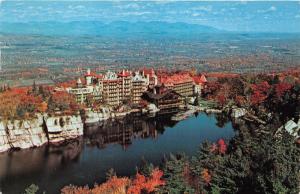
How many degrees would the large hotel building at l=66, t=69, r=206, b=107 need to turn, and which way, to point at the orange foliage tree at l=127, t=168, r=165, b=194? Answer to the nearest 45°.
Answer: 0° — it already faces it

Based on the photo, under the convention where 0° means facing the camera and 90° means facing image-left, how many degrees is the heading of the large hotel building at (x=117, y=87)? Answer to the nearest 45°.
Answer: approximately 0°

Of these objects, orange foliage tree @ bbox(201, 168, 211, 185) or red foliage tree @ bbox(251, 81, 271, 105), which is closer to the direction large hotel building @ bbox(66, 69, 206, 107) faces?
the orange foliage tree

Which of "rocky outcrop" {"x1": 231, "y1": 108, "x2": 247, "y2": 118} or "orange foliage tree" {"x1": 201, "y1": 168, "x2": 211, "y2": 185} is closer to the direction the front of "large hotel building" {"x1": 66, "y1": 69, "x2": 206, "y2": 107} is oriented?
the orange foliage tree

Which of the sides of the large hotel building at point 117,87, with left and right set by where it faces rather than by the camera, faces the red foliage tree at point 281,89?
left

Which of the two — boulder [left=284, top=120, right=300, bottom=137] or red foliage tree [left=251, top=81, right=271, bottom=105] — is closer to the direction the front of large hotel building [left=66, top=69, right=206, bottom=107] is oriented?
the boulder

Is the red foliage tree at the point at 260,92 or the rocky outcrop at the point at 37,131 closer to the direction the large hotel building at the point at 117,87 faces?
the rocky outcrop

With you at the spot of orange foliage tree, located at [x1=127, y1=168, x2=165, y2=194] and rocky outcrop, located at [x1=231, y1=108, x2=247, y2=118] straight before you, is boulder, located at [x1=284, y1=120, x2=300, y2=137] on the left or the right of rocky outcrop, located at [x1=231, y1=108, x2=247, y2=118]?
right

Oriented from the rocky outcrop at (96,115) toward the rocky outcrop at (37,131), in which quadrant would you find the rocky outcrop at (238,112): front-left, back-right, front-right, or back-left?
back-left

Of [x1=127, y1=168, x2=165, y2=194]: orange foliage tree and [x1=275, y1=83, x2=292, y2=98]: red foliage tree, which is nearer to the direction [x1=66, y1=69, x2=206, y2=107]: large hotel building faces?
the orange foliage tree

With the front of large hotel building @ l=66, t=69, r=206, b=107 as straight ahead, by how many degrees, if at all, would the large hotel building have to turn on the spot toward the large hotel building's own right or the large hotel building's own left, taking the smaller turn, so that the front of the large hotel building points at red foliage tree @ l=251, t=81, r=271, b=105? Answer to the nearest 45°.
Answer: approximately 90° to the large hotel building's own left

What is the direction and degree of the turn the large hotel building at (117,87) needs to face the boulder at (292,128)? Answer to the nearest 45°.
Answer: approximately 45° to its left
